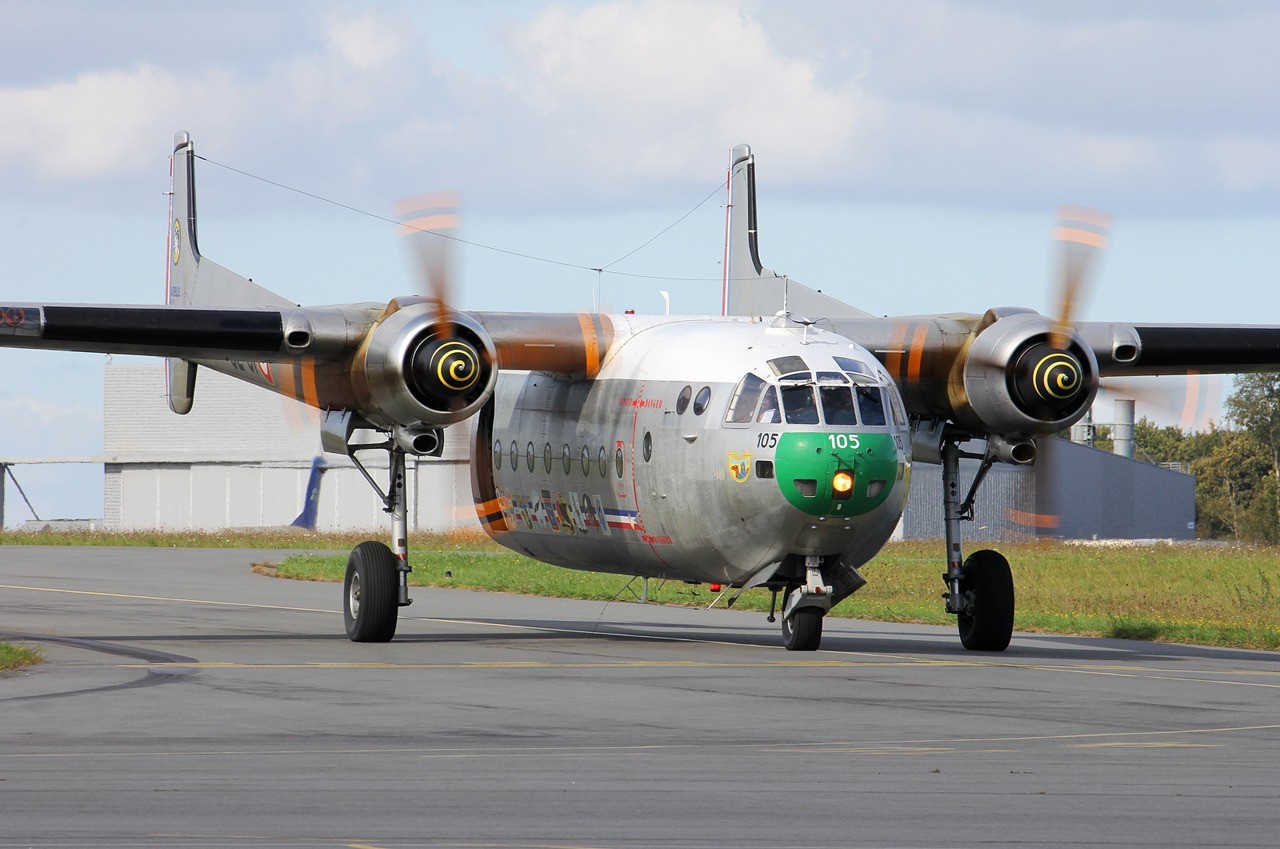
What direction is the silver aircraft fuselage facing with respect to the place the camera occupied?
facing the viewer and to the right of the viewer
